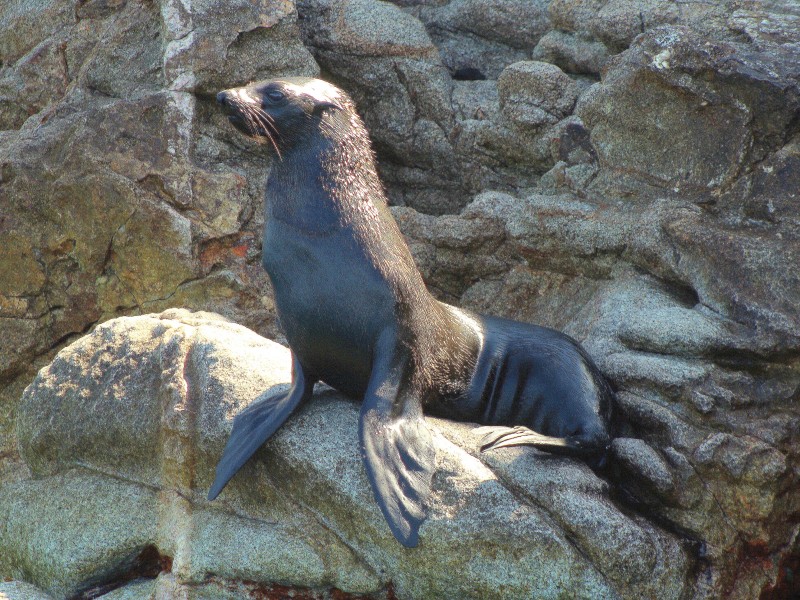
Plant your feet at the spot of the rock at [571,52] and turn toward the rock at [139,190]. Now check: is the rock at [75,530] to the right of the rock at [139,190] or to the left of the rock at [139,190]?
left

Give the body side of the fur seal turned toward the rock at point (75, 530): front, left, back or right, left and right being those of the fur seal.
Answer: front

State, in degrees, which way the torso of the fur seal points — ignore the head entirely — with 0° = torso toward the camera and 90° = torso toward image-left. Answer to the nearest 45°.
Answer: approximately 45°

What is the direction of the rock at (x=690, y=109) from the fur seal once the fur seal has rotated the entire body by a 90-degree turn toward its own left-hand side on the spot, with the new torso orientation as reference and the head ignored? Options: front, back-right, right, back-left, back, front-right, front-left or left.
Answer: left

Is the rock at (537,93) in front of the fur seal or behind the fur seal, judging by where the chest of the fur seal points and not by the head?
behind

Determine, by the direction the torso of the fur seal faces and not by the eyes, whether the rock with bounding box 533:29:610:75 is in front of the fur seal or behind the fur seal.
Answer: behind

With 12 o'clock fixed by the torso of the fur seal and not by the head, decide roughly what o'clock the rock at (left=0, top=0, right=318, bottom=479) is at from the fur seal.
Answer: The rock is roughly at 3 o'clock from the fur seal.

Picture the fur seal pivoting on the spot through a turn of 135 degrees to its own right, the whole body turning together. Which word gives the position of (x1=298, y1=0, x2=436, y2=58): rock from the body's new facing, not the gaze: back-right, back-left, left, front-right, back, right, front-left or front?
front
